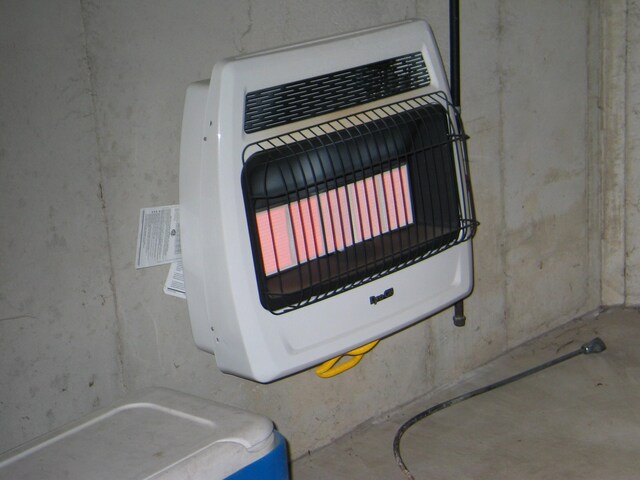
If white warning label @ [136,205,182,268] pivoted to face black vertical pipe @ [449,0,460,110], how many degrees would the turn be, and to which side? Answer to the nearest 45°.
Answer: approximately 90° to its left

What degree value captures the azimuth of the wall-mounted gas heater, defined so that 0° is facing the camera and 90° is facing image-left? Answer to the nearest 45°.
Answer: approximately 315°

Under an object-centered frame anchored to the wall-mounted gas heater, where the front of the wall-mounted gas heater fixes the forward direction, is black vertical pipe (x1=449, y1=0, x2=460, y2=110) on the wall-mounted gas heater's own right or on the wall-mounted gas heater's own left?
on the wall-mounted gas heater's own left
